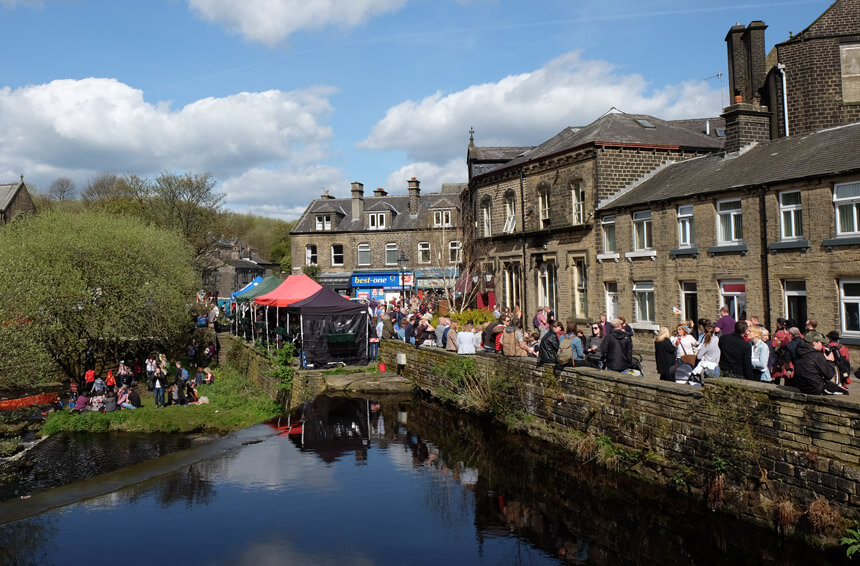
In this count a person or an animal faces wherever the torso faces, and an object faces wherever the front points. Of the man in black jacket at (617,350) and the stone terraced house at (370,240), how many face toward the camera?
1

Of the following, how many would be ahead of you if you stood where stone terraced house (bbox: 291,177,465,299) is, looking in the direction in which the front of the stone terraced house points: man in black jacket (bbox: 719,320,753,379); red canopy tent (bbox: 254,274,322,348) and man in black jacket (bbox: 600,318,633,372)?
3

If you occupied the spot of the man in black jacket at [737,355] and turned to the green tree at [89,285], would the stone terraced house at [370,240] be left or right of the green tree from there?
right

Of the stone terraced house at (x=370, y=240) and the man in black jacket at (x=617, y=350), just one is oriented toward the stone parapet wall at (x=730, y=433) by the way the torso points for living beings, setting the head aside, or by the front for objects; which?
the stone terraced house

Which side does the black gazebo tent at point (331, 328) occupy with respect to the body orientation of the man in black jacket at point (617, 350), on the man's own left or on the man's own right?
on the man's own left
